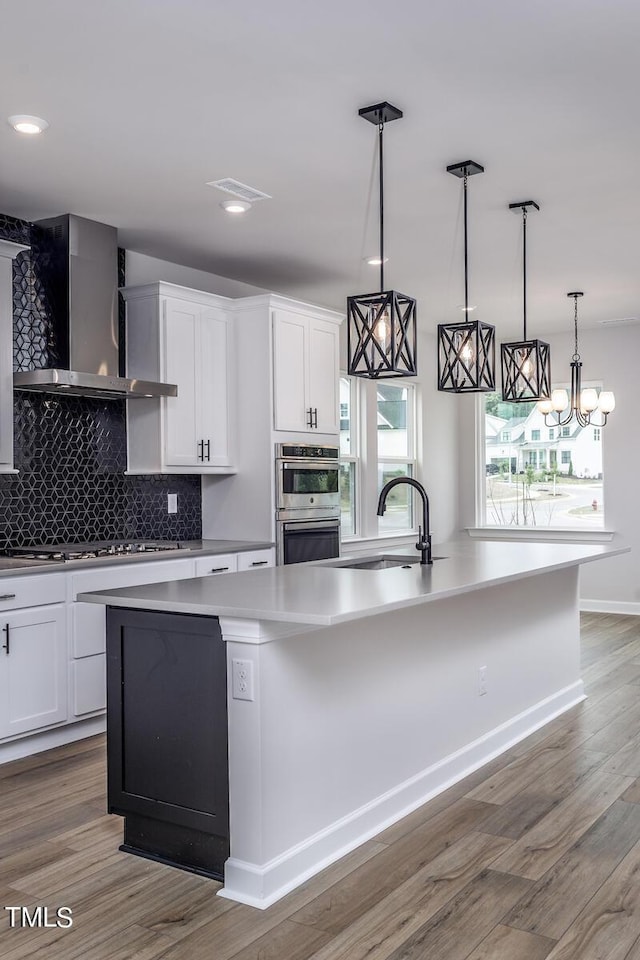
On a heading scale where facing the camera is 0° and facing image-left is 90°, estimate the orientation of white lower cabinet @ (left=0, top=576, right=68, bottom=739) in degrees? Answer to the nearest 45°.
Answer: approximately 315°

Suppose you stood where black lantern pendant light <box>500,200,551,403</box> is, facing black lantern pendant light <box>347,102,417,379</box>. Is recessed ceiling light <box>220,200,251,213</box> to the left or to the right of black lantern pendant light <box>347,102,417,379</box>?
right

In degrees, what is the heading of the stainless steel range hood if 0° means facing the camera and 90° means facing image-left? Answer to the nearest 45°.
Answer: approximately 315°

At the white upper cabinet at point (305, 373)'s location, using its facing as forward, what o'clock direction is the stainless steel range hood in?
The stainless steel range hood is roughly at 3 o'clock from the white upper cabinet.

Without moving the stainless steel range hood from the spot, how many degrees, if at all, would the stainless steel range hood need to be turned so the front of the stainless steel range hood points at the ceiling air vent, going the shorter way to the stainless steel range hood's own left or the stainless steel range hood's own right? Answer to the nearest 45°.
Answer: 0° — it already faces it

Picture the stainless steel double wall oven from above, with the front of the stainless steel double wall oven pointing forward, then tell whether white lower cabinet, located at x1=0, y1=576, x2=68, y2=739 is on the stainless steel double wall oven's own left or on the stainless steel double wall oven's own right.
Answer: on the stainless steel double wall oven's own right

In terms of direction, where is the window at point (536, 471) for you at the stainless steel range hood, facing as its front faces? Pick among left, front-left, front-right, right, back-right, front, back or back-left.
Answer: left

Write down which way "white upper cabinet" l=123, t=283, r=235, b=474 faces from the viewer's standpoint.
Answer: facing the viewer and to the right of the viewer
